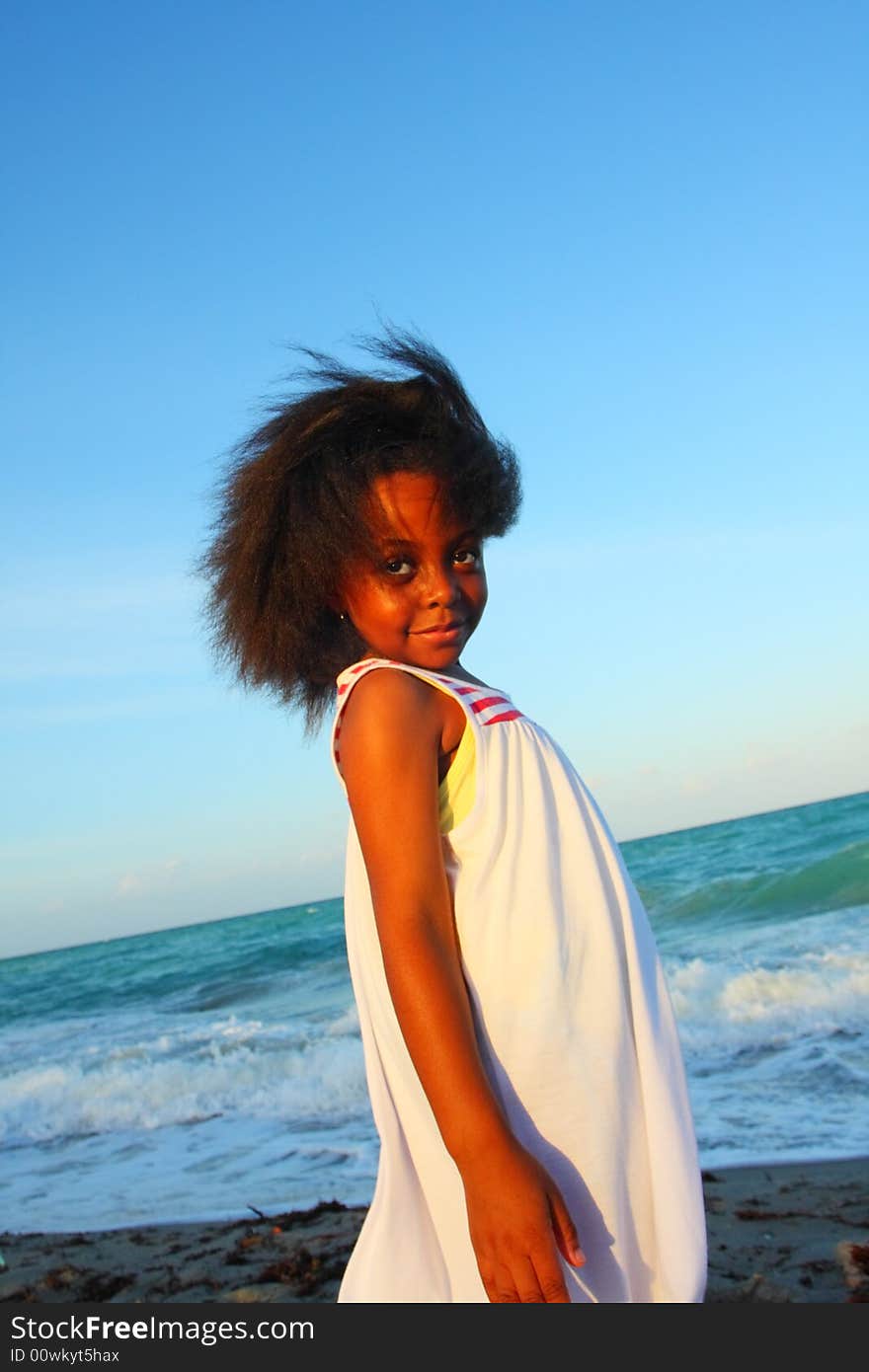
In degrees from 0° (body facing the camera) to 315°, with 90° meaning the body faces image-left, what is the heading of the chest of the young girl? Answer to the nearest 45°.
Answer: approximately 270°
